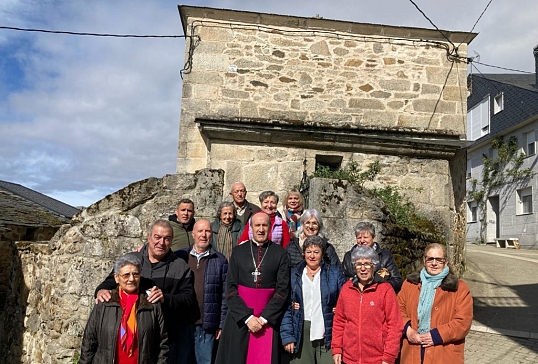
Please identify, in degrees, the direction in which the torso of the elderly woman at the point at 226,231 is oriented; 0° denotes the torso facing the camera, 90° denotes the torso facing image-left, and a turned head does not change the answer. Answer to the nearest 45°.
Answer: approximately 0°

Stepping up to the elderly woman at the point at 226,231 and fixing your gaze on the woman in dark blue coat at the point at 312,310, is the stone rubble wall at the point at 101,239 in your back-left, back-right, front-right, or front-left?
back-right

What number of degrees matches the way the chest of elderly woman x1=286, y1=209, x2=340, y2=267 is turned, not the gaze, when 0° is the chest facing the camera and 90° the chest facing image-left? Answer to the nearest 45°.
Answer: approximately 0°

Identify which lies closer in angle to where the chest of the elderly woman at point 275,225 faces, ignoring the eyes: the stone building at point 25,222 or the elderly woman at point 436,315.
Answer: the elderly woman
